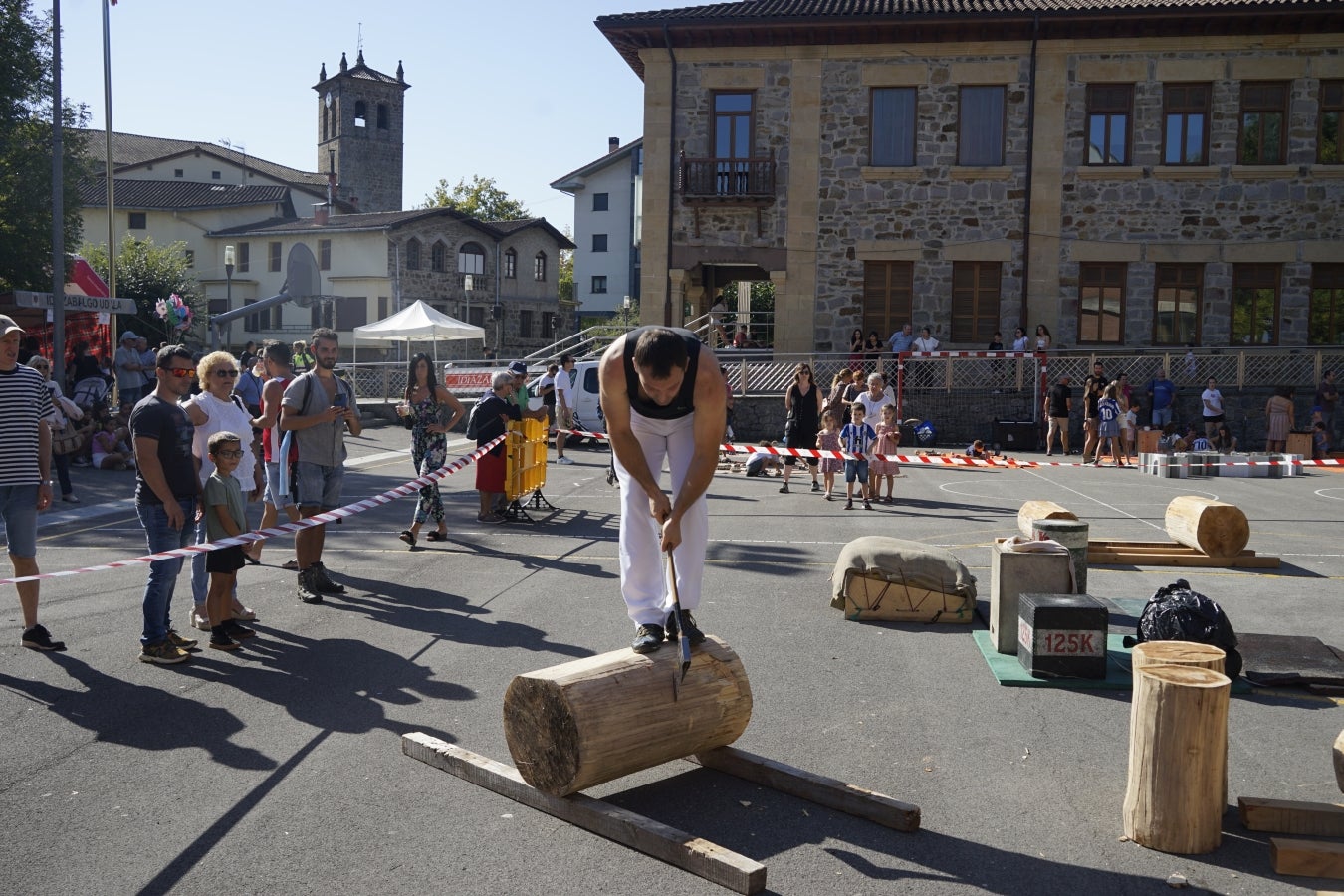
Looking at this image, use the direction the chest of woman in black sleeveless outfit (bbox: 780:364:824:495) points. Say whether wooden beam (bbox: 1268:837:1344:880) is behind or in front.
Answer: in front

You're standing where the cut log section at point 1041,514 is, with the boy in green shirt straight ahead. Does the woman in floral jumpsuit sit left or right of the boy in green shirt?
right

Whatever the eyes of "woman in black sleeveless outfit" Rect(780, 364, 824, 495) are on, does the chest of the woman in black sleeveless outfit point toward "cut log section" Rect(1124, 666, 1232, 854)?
yes

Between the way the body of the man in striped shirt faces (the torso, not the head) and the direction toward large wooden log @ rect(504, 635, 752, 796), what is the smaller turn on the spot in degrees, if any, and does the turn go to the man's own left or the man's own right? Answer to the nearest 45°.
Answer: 0° — they already face it

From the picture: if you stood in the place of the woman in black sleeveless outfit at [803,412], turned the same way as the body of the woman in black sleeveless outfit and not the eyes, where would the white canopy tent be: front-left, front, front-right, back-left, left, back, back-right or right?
back-right

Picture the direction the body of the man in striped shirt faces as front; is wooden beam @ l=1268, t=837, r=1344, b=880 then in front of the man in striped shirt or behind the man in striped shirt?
in front

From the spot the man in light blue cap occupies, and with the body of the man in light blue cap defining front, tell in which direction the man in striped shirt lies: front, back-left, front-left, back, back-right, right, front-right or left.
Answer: front-right

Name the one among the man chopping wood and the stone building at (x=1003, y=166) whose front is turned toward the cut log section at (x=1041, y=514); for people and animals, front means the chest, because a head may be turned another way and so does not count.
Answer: the stone building

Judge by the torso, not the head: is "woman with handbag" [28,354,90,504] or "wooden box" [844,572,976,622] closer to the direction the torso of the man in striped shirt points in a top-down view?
the wooden box

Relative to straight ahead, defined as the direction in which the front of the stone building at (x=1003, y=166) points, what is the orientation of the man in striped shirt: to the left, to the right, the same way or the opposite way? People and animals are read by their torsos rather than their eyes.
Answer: to the left

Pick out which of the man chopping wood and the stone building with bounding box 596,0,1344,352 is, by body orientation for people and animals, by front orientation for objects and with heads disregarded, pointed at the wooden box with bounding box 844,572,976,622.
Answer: the stone building

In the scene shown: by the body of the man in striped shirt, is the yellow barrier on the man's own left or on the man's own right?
on the man's own left

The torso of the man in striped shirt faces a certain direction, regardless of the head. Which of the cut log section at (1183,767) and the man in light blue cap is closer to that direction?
the cut log section
